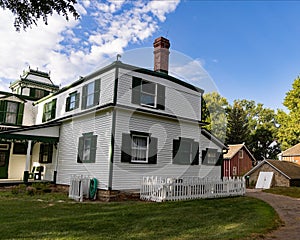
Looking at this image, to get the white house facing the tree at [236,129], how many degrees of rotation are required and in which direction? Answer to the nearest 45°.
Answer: approximately 180°

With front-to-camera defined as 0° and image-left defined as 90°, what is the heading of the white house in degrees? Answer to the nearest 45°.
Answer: approximately 45°

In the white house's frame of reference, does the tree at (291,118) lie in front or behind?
behind
